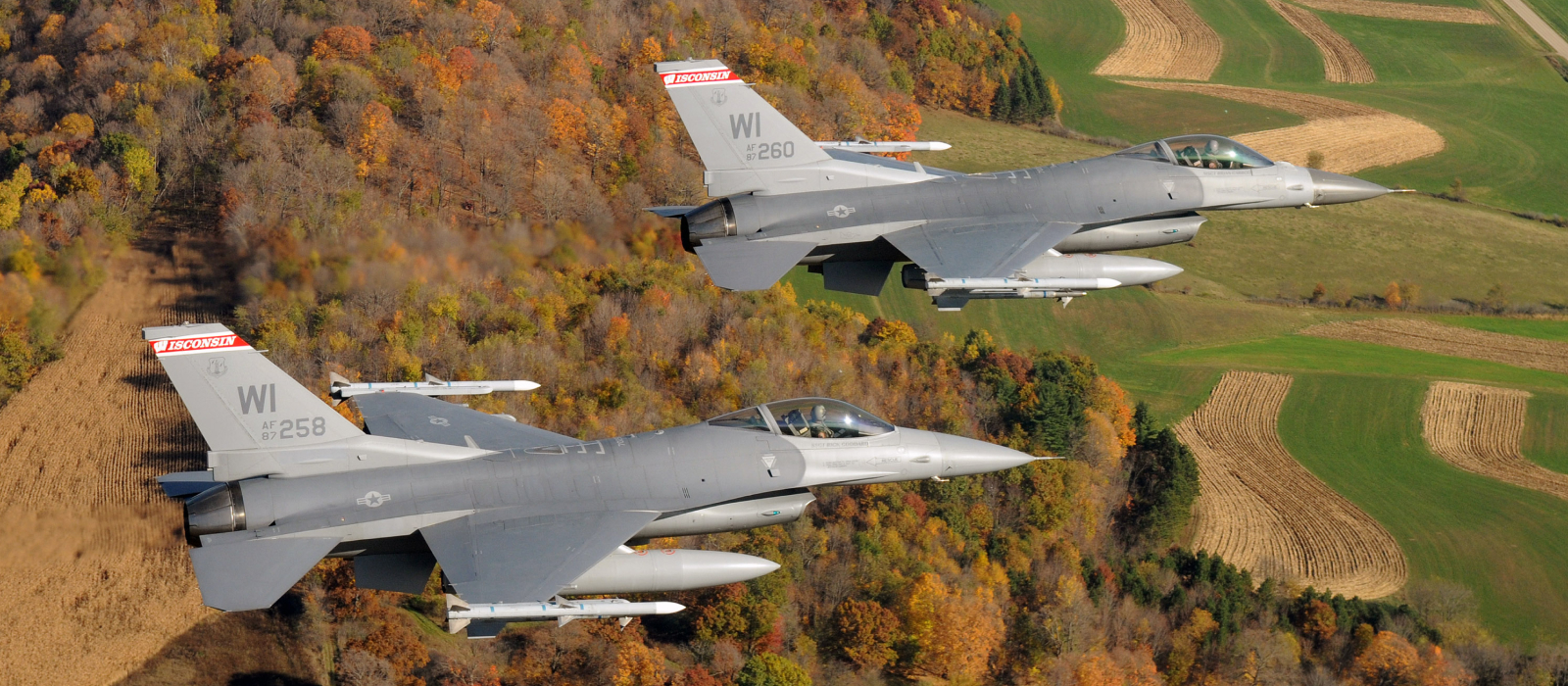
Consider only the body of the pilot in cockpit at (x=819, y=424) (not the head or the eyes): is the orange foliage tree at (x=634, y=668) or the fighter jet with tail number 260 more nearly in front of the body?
the fighter jet with tail number 260

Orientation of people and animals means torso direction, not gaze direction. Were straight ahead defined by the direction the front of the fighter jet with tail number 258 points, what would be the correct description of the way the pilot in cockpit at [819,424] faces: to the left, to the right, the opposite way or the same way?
the same way

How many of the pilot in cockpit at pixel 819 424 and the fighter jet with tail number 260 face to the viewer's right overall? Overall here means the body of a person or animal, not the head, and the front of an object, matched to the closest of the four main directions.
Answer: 2

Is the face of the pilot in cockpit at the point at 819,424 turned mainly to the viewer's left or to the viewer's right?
to the viewer's right

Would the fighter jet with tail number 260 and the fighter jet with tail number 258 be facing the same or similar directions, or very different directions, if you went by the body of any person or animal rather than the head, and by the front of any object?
same or similar directions

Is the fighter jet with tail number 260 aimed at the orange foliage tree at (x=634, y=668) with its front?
no

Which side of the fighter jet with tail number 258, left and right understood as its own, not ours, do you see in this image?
right

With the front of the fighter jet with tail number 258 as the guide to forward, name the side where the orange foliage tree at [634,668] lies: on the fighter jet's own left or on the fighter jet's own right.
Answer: on the fighter jet's own left

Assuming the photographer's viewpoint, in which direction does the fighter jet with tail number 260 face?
facing to the right of the viewer

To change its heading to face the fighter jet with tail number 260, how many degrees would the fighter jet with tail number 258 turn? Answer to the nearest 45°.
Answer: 0° — it already faces it

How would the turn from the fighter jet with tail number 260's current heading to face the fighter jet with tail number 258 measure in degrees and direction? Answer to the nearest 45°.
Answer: approximately 135° to its right

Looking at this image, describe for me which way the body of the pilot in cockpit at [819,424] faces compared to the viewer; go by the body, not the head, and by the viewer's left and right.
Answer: facing to the right of the viewer
